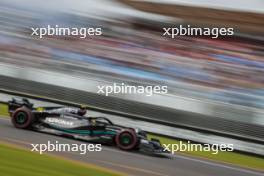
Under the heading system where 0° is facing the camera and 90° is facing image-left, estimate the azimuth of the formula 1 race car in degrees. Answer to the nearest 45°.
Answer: approximately 270°
